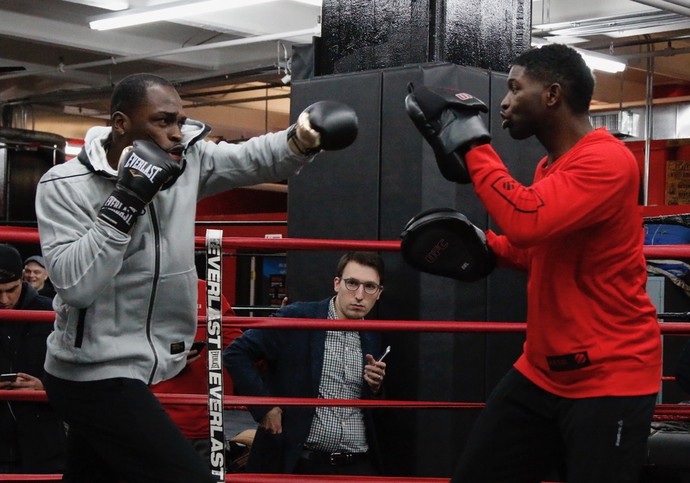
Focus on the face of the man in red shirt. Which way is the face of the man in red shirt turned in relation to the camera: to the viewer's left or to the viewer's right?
to the viewer's left

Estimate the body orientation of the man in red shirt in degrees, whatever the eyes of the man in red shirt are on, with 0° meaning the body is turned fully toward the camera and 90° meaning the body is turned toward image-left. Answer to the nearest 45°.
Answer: approximately 90°

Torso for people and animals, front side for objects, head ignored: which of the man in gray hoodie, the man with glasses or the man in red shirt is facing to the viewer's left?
the man in red shirt

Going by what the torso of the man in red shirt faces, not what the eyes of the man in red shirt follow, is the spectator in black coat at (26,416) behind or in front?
in front

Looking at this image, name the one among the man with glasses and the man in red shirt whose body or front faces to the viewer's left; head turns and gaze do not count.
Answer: the man in red shirt

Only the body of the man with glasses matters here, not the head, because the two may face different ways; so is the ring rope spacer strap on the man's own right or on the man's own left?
on the man's own right

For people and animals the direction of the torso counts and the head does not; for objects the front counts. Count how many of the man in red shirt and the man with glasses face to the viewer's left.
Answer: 1

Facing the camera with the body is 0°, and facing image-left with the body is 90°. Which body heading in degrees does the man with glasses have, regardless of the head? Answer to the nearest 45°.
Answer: approximately 315°

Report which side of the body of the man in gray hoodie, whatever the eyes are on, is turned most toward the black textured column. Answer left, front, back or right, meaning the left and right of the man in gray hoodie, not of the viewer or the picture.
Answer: left

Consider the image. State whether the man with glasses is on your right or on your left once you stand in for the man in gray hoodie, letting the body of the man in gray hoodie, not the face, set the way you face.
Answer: on your left

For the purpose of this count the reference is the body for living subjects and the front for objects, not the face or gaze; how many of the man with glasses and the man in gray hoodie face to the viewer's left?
0

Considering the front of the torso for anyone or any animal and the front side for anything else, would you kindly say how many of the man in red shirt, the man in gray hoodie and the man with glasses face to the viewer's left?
1
